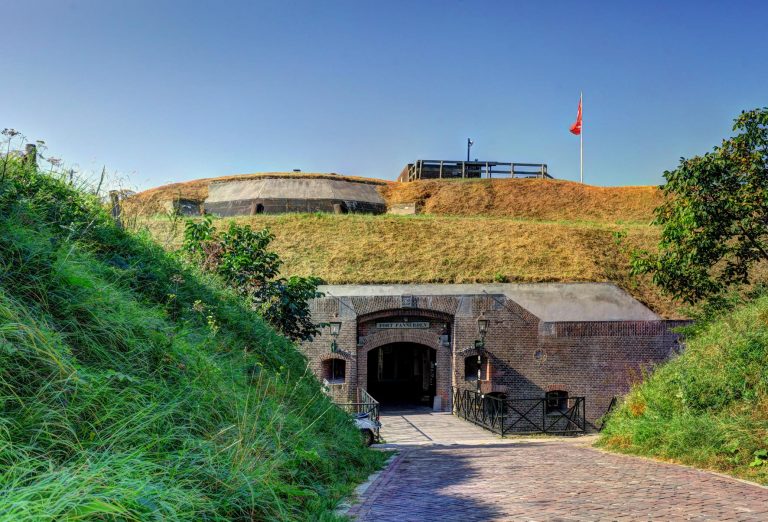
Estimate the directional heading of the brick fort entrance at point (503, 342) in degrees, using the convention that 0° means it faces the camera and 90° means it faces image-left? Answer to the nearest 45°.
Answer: approximately 0°

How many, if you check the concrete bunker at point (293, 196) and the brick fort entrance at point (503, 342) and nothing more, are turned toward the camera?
2

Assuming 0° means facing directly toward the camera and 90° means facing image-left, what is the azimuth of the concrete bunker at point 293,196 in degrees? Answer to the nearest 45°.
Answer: approximately 0°

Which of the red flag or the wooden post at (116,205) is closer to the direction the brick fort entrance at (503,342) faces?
the wooden post
